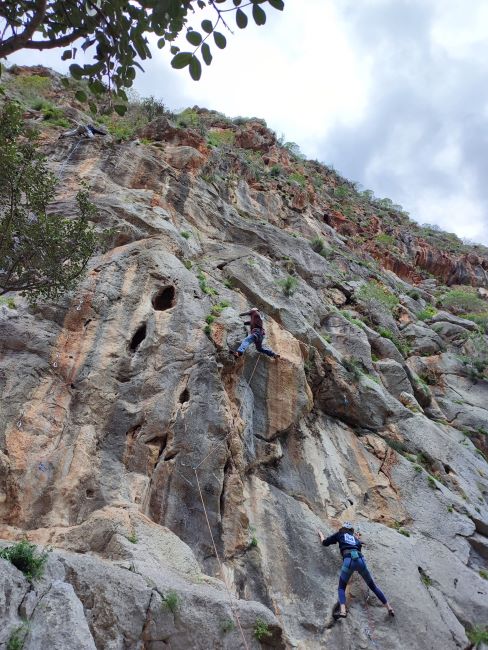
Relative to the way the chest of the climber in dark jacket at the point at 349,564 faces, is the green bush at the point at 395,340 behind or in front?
in front

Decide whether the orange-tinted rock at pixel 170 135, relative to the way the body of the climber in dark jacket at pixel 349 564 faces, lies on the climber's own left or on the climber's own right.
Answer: on the climber's own left

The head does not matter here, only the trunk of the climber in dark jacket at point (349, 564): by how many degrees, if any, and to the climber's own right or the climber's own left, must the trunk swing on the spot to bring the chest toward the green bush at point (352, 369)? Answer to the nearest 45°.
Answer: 0° — they already face it

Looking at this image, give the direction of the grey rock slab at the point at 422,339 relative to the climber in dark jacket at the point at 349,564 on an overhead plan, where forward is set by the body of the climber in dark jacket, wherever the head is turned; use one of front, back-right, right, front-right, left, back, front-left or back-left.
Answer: front

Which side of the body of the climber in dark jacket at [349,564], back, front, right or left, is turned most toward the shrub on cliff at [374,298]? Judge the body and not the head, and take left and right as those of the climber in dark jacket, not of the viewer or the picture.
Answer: front

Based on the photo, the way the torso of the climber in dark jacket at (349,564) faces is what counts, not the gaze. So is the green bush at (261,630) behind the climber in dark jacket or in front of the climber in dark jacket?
behind

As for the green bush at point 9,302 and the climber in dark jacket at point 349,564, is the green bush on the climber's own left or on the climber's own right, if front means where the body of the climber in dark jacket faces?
on the climber's own left

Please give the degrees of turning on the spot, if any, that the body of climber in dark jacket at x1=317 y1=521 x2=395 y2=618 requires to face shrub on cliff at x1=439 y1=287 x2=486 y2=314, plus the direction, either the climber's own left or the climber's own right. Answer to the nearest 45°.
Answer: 0° — they already face it

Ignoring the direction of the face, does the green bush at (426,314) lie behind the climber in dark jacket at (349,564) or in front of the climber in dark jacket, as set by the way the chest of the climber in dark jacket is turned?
in front

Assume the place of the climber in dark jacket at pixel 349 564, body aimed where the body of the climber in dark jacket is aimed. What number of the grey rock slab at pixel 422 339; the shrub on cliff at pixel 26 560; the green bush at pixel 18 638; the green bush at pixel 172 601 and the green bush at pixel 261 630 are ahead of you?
1

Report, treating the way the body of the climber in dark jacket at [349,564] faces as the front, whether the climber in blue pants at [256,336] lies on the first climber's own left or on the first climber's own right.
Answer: on the first climber's own left

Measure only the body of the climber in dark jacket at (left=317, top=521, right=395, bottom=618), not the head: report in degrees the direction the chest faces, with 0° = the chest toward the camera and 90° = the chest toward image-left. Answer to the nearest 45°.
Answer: approximately 180°

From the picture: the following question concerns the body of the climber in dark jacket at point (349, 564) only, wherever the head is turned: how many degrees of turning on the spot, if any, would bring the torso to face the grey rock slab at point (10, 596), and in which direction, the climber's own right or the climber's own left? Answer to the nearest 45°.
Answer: approximately 135° to the climber's own left
